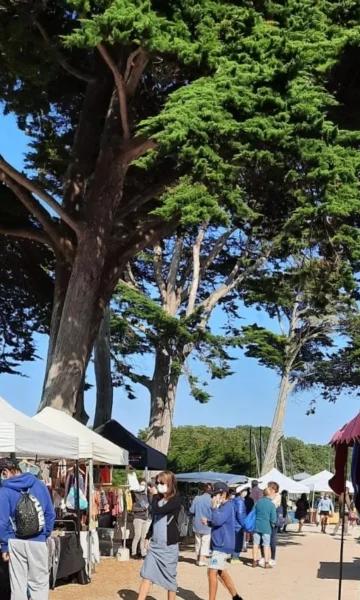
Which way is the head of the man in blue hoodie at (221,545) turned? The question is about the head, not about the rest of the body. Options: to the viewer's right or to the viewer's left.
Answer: to the viewer's left

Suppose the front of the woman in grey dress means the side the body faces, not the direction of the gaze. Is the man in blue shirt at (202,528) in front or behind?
behind

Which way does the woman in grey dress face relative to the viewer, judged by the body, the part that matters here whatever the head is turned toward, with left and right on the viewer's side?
facing the viewer and to the left of the viewer

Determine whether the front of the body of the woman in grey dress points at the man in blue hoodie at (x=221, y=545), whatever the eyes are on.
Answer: no

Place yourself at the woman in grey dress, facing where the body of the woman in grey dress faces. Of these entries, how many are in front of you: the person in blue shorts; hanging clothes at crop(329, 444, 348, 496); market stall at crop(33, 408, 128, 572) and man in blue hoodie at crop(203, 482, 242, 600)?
0

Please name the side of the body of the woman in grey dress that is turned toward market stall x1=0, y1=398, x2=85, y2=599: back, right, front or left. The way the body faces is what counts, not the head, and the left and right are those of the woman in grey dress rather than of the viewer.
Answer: right

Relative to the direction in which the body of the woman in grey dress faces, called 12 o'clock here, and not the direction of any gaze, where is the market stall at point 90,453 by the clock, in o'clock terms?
The market stall is roughly at 4 o'clock from the woman in grey dress.

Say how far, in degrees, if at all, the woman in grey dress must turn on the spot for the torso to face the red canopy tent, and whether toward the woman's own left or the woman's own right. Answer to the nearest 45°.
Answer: approximately 135° to the woman's own left

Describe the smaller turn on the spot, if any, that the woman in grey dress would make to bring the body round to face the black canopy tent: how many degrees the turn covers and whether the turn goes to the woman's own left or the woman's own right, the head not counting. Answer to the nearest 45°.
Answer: approximately 135° to the woman's own right
